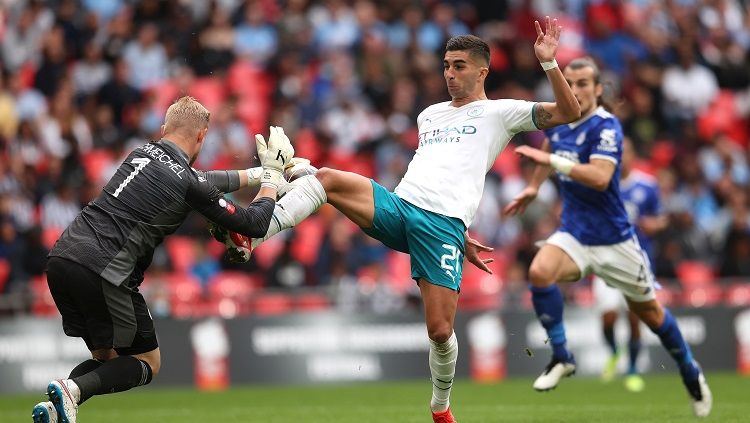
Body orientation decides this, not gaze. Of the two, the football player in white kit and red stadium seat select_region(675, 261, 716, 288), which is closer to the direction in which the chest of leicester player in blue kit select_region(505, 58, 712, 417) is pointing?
the football player in white kit

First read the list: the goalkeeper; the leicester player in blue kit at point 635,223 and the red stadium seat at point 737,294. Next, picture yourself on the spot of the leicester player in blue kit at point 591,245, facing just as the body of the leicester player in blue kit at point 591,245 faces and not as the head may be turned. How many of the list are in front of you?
1

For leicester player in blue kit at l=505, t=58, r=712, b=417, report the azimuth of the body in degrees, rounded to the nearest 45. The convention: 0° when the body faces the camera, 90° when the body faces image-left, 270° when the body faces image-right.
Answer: approximately 45°

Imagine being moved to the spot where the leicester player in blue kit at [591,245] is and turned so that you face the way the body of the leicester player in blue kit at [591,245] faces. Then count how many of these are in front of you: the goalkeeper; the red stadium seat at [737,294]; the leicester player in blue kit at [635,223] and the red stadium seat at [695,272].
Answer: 1

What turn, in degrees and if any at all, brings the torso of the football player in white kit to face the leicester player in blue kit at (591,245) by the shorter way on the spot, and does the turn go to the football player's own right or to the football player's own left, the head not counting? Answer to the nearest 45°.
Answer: approximately 180°

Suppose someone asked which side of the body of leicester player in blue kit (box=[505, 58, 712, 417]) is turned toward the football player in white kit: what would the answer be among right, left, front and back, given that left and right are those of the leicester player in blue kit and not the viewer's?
front

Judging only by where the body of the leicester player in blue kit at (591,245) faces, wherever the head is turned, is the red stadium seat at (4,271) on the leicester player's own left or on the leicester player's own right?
on the leicester player's own right

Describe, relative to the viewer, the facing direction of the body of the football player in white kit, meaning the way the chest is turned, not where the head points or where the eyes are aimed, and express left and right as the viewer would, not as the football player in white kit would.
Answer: facing the viewer and to the left of the viewer

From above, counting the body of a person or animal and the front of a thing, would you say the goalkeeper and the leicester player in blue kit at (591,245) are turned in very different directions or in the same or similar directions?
very different directions

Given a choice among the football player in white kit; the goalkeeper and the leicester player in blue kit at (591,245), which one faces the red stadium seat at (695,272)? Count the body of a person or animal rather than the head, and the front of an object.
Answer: the goalkeeper

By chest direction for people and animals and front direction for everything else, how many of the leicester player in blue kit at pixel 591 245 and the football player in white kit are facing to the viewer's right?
0

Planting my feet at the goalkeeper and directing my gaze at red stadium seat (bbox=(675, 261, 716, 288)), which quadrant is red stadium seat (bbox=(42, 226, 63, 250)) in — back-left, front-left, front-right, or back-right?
front-left

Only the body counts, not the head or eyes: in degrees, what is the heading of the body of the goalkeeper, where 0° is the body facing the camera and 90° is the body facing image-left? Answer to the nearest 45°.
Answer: approximately 225°

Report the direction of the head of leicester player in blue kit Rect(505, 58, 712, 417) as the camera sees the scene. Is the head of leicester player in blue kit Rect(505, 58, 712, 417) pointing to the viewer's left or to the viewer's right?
to the viewer's left

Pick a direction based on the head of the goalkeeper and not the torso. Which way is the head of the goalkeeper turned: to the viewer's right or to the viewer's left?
to the viewer's right
